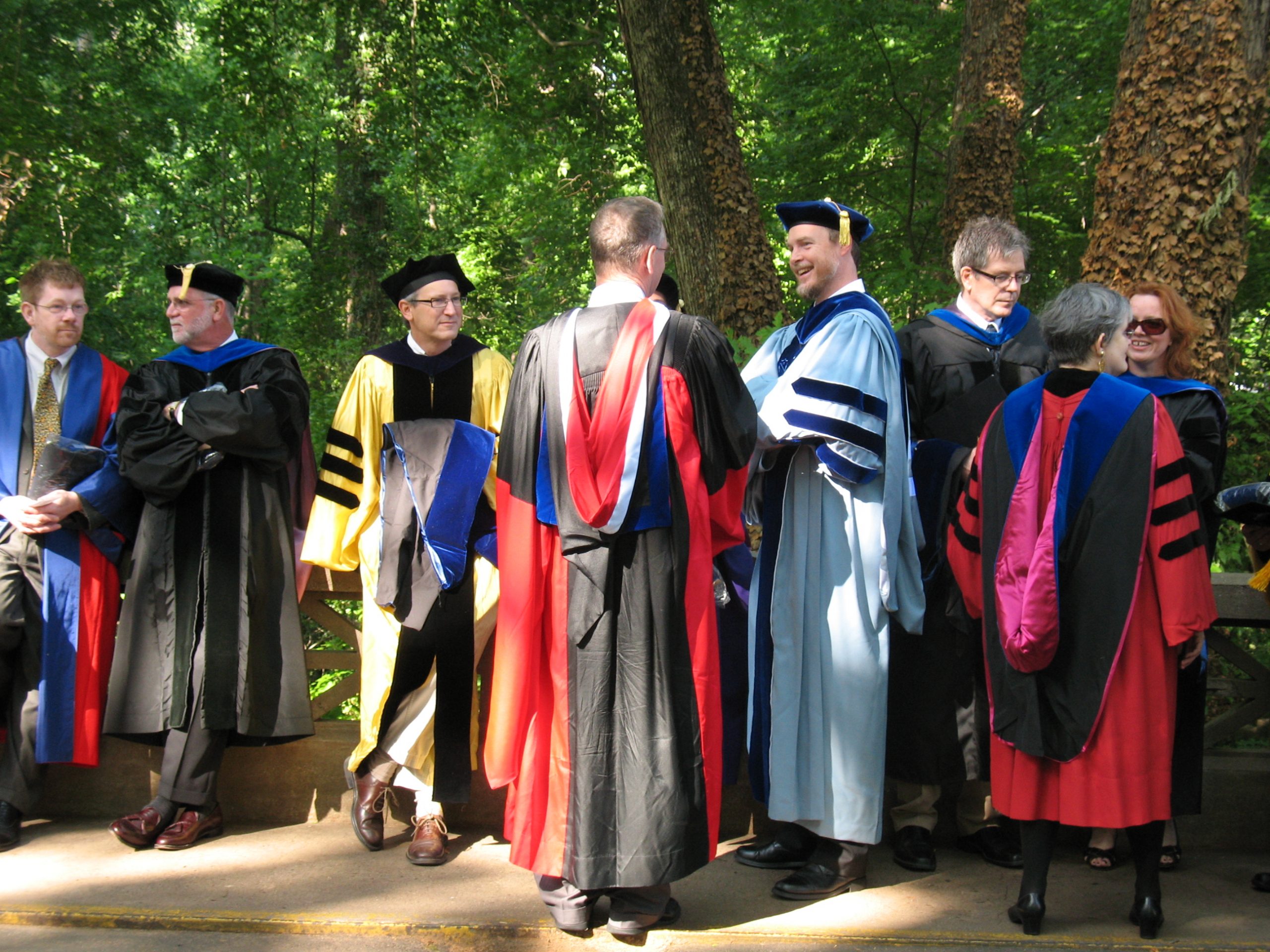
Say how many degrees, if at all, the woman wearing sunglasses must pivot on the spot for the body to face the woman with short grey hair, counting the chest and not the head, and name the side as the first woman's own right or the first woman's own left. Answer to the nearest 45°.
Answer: approximately 45° to the first woman's own left

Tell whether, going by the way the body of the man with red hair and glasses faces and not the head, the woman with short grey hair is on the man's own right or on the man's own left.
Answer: on the man's own left

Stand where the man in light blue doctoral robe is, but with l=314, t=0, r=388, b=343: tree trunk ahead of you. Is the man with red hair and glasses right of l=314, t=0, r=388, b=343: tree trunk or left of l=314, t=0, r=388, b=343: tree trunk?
left

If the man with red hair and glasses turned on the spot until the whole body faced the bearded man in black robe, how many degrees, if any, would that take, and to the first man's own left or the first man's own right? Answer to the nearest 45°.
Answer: approximately 45° to the first man's own left

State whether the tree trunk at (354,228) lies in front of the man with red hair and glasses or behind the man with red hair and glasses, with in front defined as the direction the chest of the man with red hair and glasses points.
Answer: behind

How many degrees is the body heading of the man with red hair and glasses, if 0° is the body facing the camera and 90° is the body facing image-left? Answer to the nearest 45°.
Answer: approximately 0°

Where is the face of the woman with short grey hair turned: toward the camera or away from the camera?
away from the camera

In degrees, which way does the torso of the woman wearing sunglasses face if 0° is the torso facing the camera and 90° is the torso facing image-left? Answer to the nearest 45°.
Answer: approximately 45°

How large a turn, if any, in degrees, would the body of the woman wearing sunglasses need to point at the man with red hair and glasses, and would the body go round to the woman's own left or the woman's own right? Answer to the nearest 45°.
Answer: approximately 45° to the woman's own right
